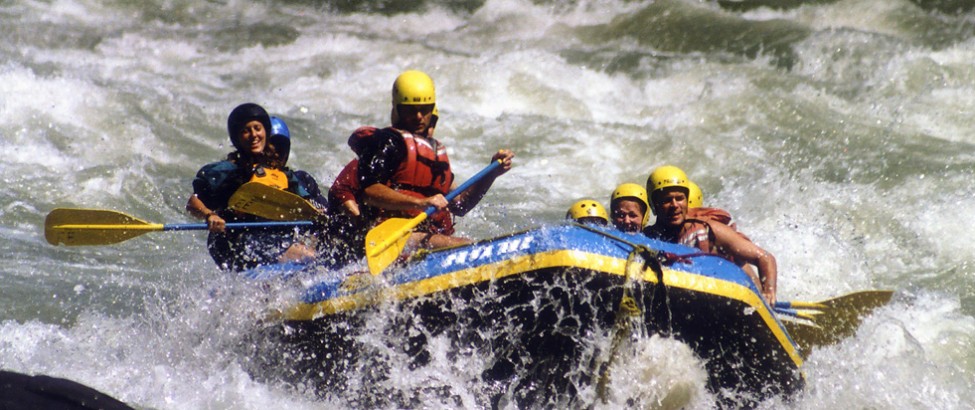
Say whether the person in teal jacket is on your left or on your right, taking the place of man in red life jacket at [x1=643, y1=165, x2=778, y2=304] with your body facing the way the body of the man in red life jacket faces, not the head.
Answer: on your right

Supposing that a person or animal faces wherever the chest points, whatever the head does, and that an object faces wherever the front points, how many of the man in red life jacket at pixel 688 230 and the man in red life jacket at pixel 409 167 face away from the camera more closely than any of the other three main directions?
0
